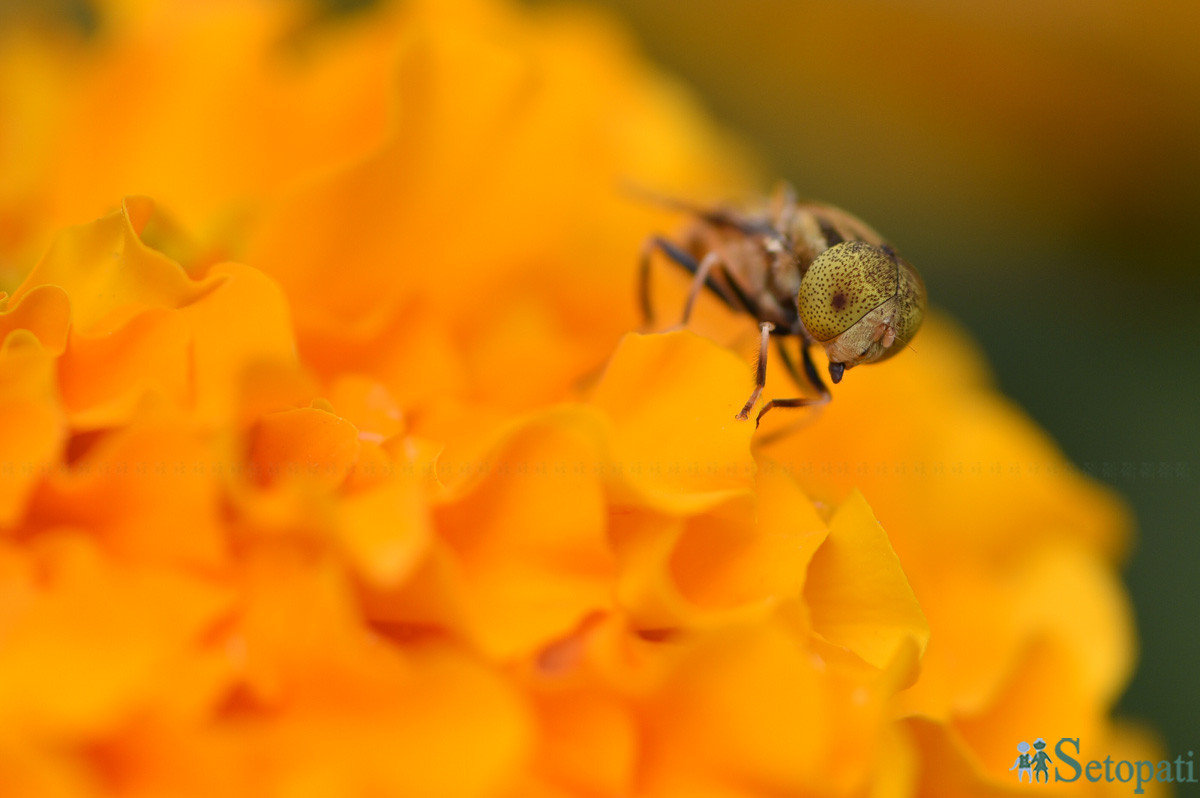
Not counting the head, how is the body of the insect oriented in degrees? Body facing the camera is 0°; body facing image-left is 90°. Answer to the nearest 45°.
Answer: approximately 315°
